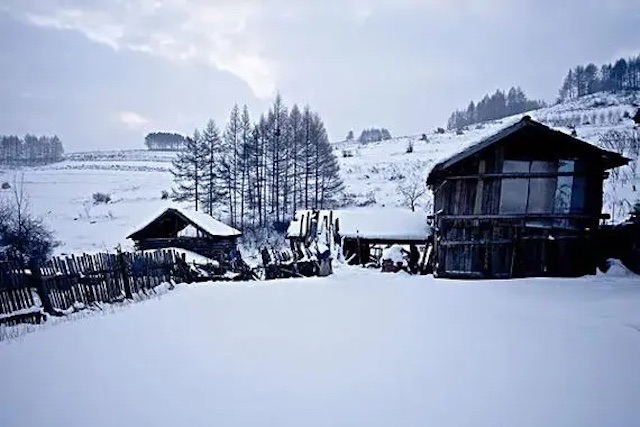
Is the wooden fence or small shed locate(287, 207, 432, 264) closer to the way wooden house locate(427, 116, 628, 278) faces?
the wooden fence

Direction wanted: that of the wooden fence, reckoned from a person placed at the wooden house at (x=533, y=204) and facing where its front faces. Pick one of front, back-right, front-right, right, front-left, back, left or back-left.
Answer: front-right

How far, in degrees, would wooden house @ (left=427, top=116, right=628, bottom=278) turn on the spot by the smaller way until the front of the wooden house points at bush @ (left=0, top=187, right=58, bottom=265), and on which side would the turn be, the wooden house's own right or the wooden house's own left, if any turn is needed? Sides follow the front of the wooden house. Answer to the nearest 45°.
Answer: approximately 90° to the wooden house's own right

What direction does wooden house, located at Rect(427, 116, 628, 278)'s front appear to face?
toward the camera

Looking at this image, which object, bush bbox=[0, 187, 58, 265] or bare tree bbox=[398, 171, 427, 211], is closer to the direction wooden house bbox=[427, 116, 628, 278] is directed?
the bush

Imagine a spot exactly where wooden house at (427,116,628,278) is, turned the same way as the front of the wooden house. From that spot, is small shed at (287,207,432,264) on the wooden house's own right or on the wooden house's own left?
on the wooden house's own right

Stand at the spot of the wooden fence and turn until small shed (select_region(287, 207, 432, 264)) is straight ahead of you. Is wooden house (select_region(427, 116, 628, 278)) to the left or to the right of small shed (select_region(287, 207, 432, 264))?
right

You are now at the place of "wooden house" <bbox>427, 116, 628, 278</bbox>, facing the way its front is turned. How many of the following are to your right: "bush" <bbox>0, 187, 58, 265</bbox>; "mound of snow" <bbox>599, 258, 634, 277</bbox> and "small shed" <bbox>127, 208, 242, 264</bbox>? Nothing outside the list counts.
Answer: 2

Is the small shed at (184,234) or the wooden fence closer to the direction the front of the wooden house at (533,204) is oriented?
the wooden fence

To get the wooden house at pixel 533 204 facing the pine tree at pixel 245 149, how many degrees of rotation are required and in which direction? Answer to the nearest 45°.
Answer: approximately 135° to its right
